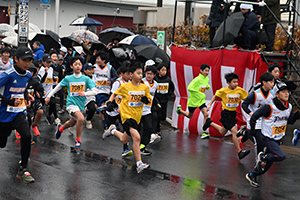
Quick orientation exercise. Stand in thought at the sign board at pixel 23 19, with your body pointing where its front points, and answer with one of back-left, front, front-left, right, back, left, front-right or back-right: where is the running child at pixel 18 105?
front

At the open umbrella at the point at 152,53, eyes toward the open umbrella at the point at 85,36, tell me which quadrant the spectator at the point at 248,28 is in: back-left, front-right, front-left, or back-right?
back-right

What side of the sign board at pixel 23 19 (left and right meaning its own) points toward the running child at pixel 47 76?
front

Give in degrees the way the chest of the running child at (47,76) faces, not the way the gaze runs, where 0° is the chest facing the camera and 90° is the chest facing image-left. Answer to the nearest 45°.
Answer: approximately 315°

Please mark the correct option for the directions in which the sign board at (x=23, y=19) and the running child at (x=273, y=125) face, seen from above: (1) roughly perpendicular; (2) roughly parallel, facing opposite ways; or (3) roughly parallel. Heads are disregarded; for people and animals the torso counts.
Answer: roughly parallel

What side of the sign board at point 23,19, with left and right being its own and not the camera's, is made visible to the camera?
front

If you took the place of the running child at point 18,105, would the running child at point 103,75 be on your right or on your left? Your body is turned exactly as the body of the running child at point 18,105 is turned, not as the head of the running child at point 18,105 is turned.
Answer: on your left

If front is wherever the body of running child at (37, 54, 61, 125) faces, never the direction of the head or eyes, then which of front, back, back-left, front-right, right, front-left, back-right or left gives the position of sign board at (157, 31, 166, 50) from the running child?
left

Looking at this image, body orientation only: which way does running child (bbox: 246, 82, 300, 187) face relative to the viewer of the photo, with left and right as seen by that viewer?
facing the viewer and to the right of the viewer

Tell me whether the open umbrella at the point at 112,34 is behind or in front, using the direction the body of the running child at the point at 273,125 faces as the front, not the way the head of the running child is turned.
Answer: behind

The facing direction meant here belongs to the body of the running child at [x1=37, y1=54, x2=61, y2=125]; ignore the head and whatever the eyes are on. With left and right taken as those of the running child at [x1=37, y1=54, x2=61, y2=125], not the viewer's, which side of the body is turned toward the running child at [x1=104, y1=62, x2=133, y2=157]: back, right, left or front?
front
